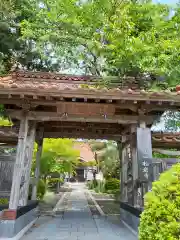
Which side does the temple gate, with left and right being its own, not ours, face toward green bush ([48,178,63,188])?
back

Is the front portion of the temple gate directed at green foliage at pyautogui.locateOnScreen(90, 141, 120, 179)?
no

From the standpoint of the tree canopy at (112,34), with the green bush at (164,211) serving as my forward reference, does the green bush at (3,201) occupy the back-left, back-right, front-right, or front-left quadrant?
front-right

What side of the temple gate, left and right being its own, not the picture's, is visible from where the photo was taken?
front

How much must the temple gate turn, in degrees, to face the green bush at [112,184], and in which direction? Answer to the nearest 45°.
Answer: approximately 180°

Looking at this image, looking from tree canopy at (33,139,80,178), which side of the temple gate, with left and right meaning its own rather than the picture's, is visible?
back

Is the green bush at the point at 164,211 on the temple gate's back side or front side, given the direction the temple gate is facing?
on the front side

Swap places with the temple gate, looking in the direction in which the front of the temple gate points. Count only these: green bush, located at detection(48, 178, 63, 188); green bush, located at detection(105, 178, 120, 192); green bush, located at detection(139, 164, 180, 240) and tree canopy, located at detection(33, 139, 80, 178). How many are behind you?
3

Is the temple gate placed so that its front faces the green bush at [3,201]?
no

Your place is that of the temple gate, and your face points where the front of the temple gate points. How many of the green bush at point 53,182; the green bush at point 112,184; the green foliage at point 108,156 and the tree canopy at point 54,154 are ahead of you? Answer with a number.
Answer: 0
